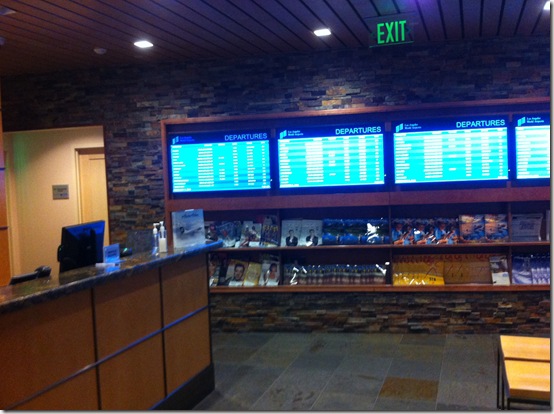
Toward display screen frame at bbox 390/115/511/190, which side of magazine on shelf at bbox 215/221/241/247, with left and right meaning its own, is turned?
left

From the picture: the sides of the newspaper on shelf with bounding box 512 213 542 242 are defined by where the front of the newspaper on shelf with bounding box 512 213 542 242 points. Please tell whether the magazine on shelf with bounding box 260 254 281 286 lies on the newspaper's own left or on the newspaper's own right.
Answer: on the newspaper's own right

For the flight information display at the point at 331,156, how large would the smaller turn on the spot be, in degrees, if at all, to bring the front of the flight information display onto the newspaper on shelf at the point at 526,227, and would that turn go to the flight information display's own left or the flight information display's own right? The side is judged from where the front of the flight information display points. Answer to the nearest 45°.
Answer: approximately 90° to the flight information display's own left

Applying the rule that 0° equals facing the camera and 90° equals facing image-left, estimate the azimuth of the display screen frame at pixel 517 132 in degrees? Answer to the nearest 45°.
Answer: approximately 0°

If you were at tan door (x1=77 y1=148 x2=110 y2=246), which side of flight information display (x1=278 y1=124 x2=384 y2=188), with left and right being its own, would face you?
right

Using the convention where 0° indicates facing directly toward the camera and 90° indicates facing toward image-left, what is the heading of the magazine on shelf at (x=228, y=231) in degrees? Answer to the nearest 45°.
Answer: approximately 0°
